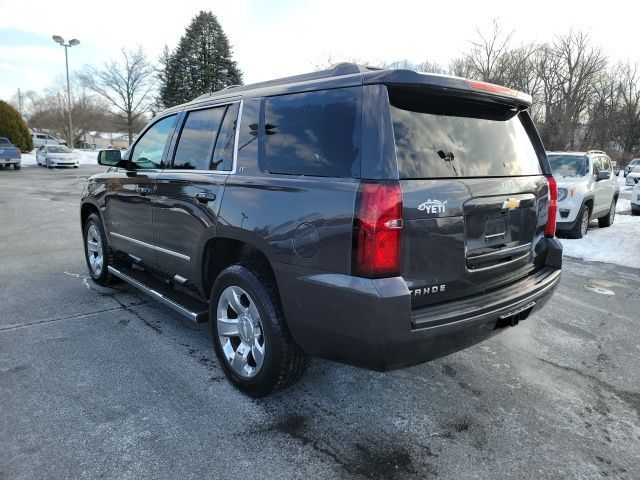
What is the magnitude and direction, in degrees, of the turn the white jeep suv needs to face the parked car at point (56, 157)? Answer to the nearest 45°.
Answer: approximately 45° to its right

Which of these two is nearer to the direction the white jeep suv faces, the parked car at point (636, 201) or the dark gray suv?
the dark gray suv

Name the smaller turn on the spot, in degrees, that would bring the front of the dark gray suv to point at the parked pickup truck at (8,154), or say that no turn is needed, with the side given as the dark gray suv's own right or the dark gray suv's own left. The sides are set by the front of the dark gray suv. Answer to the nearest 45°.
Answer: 0° — it already faces it

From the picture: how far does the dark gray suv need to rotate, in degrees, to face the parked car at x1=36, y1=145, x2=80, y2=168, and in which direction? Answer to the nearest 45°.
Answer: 0° — it already faces it

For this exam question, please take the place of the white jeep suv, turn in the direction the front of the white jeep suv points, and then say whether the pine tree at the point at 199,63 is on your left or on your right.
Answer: on your right

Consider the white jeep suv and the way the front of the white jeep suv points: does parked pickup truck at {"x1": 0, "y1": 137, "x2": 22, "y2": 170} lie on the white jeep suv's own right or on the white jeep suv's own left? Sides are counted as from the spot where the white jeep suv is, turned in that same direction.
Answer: on the white jeep suv's own right

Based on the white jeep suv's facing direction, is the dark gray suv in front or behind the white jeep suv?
in front

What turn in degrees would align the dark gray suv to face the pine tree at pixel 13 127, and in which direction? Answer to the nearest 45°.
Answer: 0° — it already faces it

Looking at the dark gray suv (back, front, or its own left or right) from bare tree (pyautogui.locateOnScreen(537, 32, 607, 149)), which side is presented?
right

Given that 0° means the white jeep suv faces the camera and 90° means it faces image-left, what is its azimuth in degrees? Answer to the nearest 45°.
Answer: approximately 45°

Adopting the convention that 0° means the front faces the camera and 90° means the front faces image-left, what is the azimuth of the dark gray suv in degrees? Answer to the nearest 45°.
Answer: approximately 135°

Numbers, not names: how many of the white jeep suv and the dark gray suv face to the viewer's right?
0

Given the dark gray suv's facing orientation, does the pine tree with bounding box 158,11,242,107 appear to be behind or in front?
in front
